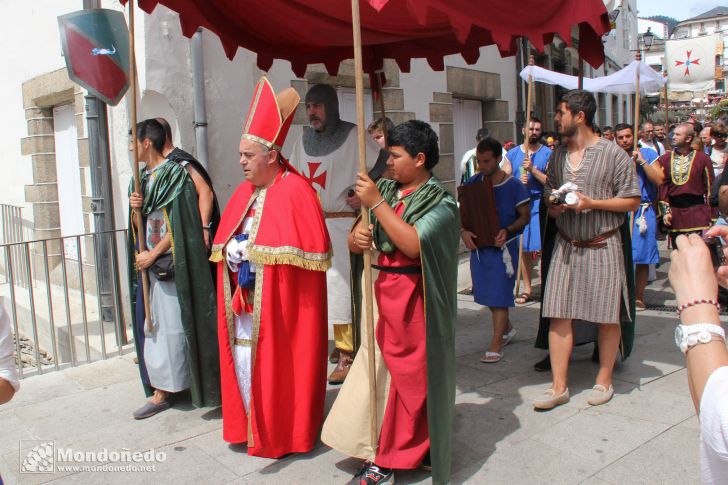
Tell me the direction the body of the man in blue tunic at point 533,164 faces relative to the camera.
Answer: toward the camera

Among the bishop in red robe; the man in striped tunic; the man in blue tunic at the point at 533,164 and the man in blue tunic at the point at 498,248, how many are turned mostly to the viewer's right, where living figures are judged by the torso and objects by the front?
0

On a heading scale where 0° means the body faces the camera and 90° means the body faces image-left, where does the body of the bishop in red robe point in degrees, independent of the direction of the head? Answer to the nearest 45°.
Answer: approximately 45°

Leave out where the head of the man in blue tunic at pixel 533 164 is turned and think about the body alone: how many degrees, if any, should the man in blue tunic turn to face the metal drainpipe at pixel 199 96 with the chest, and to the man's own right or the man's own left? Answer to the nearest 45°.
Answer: approximately 45° to the man's own right

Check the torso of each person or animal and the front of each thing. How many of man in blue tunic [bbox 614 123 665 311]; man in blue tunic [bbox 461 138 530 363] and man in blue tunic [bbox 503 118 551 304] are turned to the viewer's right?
0

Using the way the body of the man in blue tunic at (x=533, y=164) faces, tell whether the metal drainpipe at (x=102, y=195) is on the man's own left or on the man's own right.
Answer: on the man's own right

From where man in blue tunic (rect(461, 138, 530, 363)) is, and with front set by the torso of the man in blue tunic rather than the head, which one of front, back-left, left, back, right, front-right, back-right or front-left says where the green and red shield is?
front-right

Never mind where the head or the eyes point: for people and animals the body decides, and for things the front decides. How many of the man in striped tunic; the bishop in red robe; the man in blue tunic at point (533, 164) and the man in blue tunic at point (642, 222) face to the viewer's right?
0

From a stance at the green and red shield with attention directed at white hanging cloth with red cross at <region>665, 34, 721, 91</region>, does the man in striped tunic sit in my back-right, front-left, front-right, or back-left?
front-right

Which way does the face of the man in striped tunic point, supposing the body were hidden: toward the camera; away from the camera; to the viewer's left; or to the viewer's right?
to the viewer's left

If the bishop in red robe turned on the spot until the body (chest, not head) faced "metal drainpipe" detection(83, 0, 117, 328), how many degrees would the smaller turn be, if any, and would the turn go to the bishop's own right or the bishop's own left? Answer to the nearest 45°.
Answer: approximately 90° to the bishop's own right

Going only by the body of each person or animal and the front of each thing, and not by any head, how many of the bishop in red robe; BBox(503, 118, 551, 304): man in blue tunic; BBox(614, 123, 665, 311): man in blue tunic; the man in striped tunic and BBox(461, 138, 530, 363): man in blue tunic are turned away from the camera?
0

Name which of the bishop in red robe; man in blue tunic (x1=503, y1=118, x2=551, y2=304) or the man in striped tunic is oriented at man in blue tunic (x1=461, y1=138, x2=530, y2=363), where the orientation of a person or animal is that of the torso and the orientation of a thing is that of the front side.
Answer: the man in blue tunic (x1=503, y1=118, x2=551, y2=304)

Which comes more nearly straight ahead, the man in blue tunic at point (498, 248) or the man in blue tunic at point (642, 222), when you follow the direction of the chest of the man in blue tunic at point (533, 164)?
the man in blue tunic at point (498, 248)

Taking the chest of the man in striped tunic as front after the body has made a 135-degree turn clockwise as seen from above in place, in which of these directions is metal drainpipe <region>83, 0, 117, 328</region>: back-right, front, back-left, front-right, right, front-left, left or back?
left

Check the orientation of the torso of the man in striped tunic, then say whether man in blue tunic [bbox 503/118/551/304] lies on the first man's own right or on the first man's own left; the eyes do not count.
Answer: on the first man's own right

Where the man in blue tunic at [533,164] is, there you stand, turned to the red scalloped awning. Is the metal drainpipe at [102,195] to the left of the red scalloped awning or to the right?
right

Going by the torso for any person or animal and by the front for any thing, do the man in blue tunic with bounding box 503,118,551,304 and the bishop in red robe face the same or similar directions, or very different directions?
same or similar directions
